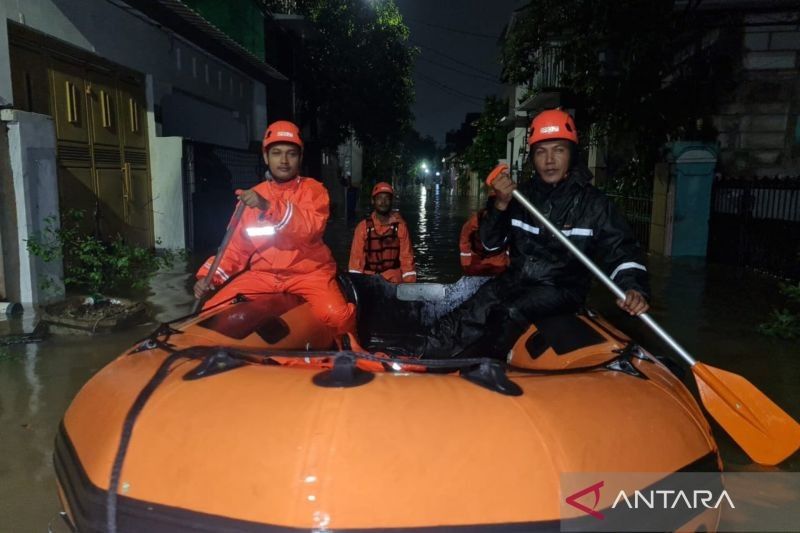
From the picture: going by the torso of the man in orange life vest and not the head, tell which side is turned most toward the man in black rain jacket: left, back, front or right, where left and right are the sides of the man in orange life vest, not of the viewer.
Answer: front

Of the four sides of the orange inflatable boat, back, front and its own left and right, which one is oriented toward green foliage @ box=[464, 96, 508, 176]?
back

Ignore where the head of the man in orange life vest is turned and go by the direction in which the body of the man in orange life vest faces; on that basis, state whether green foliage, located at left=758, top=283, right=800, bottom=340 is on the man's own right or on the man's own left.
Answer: on the man's own left

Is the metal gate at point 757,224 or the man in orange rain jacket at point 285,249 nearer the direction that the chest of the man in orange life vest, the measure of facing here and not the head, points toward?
the man in orange rain jacket

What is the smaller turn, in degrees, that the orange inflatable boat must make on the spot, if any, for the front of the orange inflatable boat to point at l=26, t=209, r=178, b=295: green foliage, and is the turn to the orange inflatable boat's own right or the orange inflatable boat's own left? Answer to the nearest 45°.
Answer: approximately 135° to the orange inflatable boat's own right

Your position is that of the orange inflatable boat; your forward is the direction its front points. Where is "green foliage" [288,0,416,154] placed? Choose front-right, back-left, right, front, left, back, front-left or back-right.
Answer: back

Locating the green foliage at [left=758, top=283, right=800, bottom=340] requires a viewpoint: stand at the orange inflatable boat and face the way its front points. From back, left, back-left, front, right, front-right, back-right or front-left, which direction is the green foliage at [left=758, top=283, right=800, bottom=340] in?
back-left

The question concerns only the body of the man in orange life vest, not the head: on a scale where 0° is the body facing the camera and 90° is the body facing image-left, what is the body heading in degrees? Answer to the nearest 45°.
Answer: approximately 0°

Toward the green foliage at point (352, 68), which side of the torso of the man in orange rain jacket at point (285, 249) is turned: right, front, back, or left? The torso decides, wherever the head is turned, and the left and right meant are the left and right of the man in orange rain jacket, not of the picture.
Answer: back

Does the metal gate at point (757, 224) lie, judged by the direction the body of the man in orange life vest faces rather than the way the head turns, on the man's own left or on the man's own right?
on the man's own left

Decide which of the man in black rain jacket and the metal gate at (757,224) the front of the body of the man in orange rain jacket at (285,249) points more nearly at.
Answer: the man in black rain jacket
